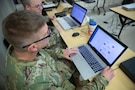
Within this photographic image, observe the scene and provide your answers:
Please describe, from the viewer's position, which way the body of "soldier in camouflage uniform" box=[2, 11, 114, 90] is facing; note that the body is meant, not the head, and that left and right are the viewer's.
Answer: facing away from the viewer and to the right of the viewer

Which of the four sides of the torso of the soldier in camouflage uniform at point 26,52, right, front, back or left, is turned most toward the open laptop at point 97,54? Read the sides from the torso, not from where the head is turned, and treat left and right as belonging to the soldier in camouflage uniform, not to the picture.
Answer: front

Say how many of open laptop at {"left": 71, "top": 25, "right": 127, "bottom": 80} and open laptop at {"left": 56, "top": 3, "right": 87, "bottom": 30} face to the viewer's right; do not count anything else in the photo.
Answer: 0

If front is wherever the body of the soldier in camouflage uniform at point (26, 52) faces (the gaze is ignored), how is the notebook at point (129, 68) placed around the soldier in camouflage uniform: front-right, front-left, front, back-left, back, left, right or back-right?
front-right

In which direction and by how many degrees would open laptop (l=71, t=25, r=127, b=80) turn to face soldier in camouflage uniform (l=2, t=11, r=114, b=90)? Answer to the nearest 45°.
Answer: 0° — it already faces them

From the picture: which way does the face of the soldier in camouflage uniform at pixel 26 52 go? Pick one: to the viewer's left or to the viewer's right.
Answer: to the viewer's right

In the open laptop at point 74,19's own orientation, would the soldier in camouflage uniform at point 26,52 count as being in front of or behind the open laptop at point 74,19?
in front

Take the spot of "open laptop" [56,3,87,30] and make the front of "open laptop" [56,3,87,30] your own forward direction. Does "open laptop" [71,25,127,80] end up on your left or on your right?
on your left

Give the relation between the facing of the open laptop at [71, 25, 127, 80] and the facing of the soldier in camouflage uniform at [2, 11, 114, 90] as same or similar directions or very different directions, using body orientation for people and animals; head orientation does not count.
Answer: very different directions

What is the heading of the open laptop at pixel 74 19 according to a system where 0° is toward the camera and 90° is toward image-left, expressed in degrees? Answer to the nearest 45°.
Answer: approximately 45°

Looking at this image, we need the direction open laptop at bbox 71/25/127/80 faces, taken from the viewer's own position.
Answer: facing the viewer and to the left of the viewer
